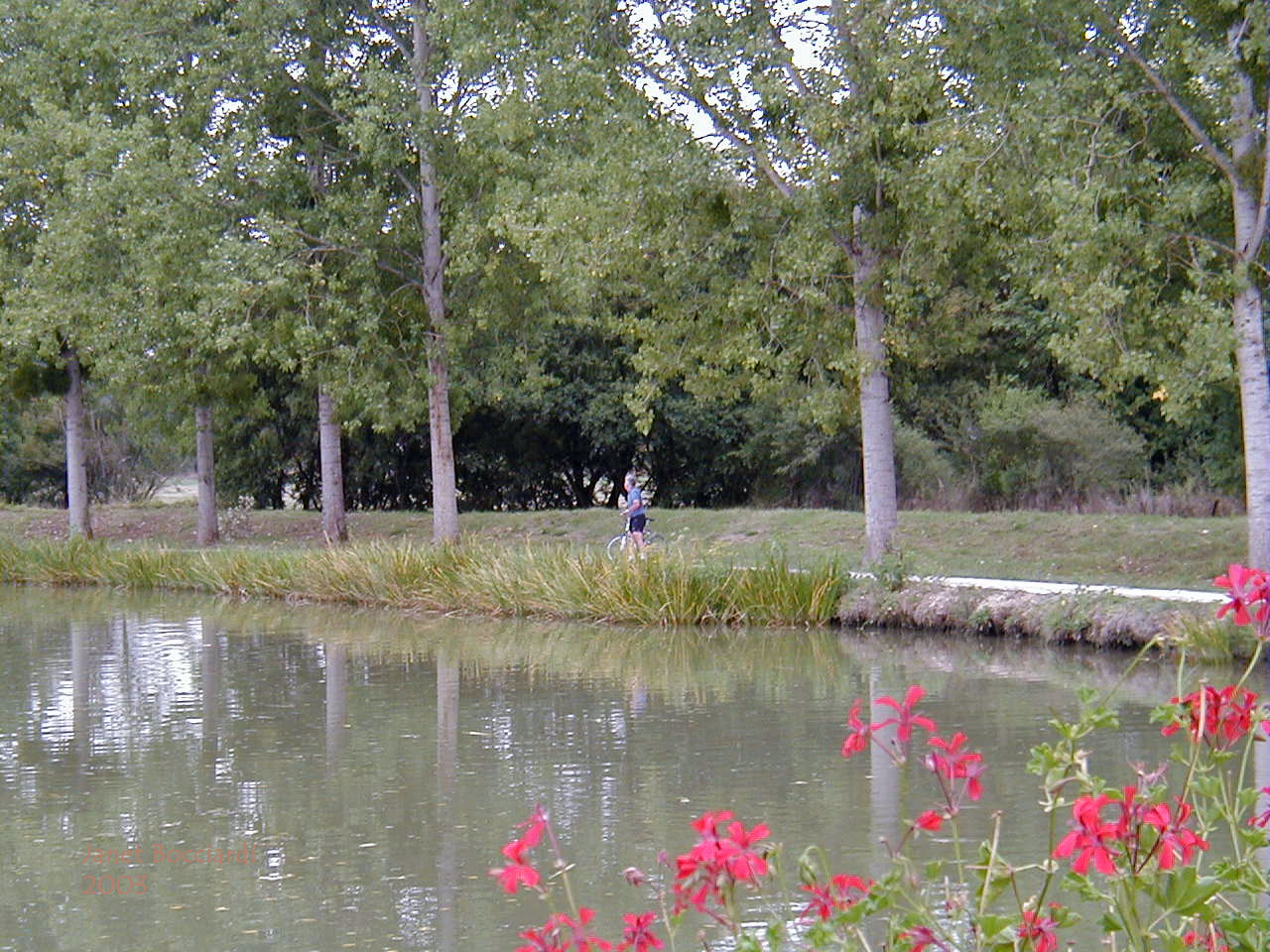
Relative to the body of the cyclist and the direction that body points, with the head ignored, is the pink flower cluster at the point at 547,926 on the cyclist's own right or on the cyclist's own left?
on the cyclist's own left

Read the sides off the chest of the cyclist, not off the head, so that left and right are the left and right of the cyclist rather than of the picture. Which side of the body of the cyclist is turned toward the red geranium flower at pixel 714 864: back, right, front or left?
left

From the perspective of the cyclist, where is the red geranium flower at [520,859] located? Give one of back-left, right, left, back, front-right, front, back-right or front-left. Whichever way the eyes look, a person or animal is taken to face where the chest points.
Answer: left

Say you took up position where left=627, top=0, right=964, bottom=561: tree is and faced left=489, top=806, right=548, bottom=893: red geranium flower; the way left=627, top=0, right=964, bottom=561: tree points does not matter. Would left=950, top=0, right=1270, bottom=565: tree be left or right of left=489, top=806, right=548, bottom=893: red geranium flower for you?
left

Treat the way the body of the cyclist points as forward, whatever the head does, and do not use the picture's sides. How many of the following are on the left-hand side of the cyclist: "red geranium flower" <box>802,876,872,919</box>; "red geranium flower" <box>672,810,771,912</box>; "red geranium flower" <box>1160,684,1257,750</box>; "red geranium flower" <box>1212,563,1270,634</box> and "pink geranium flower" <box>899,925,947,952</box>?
5

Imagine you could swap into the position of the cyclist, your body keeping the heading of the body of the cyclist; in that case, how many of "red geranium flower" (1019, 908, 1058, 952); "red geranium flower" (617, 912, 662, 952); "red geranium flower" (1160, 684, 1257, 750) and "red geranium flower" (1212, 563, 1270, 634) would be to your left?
4

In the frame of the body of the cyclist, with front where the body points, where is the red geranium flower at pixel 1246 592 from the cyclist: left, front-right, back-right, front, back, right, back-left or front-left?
left
